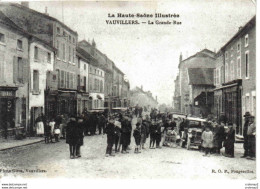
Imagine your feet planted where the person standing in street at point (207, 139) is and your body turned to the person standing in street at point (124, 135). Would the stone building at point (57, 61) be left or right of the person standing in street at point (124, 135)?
right

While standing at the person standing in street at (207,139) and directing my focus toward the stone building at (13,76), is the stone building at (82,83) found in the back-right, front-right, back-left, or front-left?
front-right

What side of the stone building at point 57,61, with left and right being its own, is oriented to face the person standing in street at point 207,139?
front

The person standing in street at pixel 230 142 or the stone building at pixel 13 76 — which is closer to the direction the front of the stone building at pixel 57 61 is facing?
the person standing in street

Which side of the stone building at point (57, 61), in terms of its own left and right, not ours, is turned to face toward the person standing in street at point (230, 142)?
front

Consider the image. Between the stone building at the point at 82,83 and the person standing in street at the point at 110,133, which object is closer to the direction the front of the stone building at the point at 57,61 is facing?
the person standing in street

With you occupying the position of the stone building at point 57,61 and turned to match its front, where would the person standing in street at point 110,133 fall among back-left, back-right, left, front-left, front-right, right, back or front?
front-right

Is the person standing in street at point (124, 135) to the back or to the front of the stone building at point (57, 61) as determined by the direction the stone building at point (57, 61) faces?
to the front
